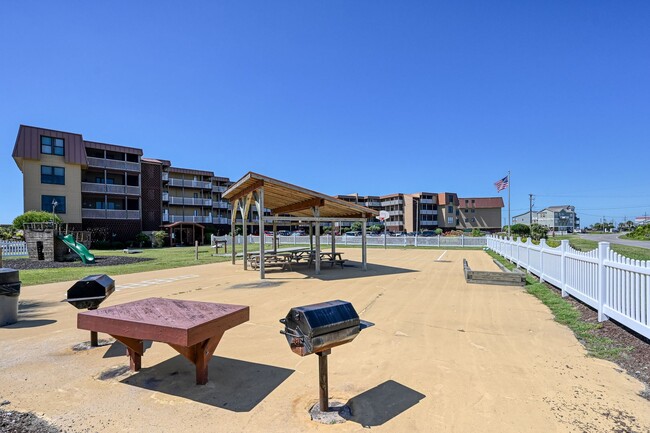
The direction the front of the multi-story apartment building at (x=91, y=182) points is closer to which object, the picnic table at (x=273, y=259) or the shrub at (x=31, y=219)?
the picnic table

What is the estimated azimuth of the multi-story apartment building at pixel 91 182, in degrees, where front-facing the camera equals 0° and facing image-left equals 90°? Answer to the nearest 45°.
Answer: approximately 315°

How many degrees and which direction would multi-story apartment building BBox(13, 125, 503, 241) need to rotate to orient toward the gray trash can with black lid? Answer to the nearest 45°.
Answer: approximately 45° to its right

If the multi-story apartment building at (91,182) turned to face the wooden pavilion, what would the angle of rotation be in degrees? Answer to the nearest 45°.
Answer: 0° — it already faces it

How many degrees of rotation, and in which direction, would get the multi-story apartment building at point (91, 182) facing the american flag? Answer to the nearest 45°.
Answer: approximately 45° to its left

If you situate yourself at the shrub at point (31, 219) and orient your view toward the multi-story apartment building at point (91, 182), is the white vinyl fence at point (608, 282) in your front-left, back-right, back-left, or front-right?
back-right
